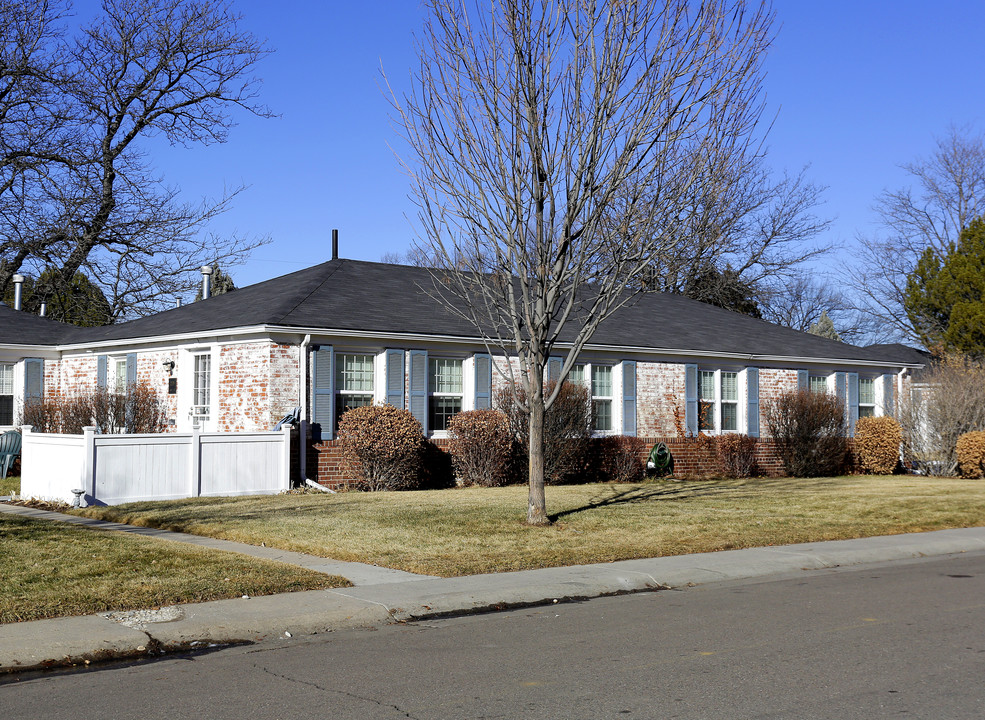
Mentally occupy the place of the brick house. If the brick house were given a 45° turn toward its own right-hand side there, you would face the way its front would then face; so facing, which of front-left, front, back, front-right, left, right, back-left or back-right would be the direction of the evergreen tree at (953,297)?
back-left

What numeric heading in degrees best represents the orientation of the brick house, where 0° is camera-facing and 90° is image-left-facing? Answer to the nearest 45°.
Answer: approximately 315°

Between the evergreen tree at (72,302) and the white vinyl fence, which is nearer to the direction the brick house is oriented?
the white vinyl fence

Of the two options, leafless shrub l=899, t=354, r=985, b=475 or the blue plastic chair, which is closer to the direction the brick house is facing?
the leafless shrub

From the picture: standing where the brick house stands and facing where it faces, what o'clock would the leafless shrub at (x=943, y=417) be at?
The leafless shrub is roughly at 10 o'clock from the brick house.

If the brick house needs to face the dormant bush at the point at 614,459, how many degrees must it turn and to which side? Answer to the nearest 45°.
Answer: approximately 45° to its left

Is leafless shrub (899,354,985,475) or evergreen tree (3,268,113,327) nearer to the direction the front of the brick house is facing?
the leafless shrub

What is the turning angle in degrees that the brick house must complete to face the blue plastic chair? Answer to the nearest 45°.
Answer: approximately 135° to its right

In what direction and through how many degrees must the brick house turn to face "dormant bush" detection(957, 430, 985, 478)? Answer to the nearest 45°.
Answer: approximately 45° to its left

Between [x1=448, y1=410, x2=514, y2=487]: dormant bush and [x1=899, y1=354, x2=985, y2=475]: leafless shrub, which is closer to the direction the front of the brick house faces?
the dormant bush

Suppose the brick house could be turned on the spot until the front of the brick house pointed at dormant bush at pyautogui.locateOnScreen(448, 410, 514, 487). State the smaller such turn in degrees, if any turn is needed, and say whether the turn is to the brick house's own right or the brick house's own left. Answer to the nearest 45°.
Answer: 0° — it already faces it
